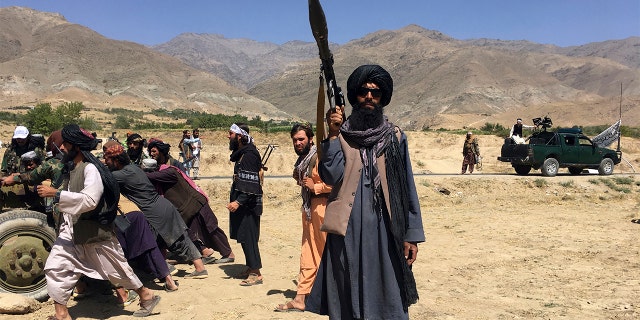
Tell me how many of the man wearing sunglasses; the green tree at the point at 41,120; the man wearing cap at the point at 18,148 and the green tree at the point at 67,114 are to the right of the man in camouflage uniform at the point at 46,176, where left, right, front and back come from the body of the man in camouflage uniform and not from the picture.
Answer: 3

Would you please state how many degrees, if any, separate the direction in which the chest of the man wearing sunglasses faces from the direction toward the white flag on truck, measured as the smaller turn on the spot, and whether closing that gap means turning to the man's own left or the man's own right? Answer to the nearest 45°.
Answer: approximately 135° to the man's own left

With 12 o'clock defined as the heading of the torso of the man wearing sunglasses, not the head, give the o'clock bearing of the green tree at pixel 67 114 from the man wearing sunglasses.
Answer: The green tree is roughly at 5 o'clock from the man wearing sunglasses.

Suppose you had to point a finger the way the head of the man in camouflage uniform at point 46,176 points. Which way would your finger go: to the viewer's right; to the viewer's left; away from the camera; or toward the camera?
to the viewer's left

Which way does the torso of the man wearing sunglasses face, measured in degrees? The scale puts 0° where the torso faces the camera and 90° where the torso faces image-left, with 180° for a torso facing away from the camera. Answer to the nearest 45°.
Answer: approximately 0°

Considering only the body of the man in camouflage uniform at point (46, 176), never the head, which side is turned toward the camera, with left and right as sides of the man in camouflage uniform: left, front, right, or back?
left

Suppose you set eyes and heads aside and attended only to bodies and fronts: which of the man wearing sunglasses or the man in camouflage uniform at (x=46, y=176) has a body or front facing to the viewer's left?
the man in camouflage uniform

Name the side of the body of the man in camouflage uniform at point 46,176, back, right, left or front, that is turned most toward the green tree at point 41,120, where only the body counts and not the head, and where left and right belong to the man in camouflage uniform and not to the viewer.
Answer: right

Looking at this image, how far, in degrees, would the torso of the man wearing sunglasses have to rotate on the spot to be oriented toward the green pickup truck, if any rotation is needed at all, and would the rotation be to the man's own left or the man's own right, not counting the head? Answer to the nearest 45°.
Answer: approximately 180°
